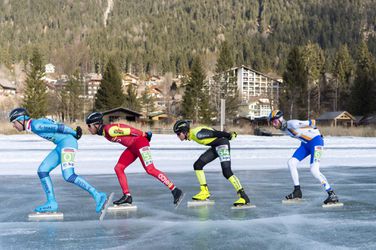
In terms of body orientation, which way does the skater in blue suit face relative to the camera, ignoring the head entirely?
to the viewer's left

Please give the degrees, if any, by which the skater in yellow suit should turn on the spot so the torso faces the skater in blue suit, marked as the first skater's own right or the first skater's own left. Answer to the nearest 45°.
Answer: approximately 45° to the first skater's own left

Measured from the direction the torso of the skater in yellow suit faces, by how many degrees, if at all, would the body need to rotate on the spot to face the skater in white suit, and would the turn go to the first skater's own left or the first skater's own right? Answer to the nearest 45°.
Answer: approximately 180°

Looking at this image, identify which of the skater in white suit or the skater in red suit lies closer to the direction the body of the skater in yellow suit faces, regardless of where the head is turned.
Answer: the skater in red suit

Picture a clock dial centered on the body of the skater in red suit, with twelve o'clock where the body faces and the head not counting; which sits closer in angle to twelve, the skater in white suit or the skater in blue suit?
the skater in blue suit

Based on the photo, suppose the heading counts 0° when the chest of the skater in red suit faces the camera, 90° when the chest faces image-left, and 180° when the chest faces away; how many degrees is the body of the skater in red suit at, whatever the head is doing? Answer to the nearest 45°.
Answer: approximately 90°
